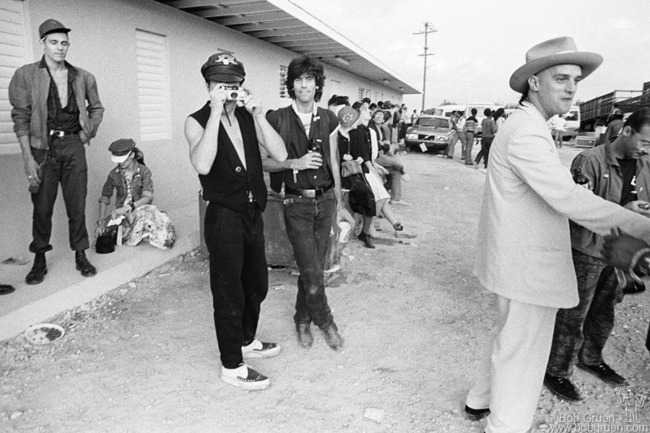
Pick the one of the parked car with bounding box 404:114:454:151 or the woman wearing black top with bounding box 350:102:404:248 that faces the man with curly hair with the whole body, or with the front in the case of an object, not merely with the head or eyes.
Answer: the parked car

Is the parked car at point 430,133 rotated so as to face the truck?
no

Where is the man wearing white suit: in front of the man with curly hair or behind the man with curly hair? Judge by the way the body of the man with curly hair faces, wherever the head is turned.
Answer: in front

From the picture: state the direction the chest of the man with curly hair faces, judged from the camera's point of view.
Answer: toward the camera

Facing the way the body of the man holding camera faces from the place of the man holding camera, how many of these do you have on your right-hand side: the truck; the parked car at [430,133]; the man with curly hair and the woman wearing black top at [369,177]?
0

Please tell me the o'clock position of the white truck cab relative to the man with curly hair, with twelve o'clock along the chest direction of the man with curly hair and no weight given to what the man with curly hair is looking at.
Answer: The white truck cab is roughly at 7 o'clock from the man with curly hair.

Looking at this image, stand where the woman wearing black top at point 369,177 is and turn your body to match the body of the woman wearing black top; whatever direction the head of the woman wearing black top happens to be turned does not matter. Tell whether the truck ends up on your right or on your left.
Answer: on your left
